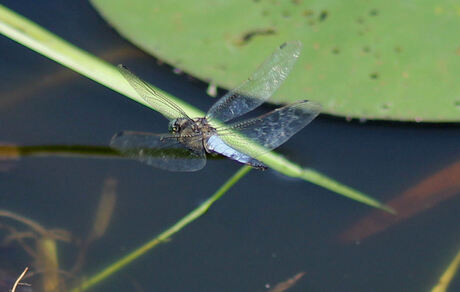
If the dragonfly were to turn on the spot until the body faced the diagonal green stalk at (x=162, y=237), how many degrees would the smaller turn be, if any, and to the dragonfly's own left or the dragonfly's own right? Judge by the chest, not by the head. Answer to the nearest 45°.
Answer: approximately 45° to the dragonfly's own left

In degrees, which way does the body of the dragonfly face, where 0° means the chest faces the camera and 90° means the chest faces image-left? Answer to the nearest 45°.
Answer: approximately 135°
